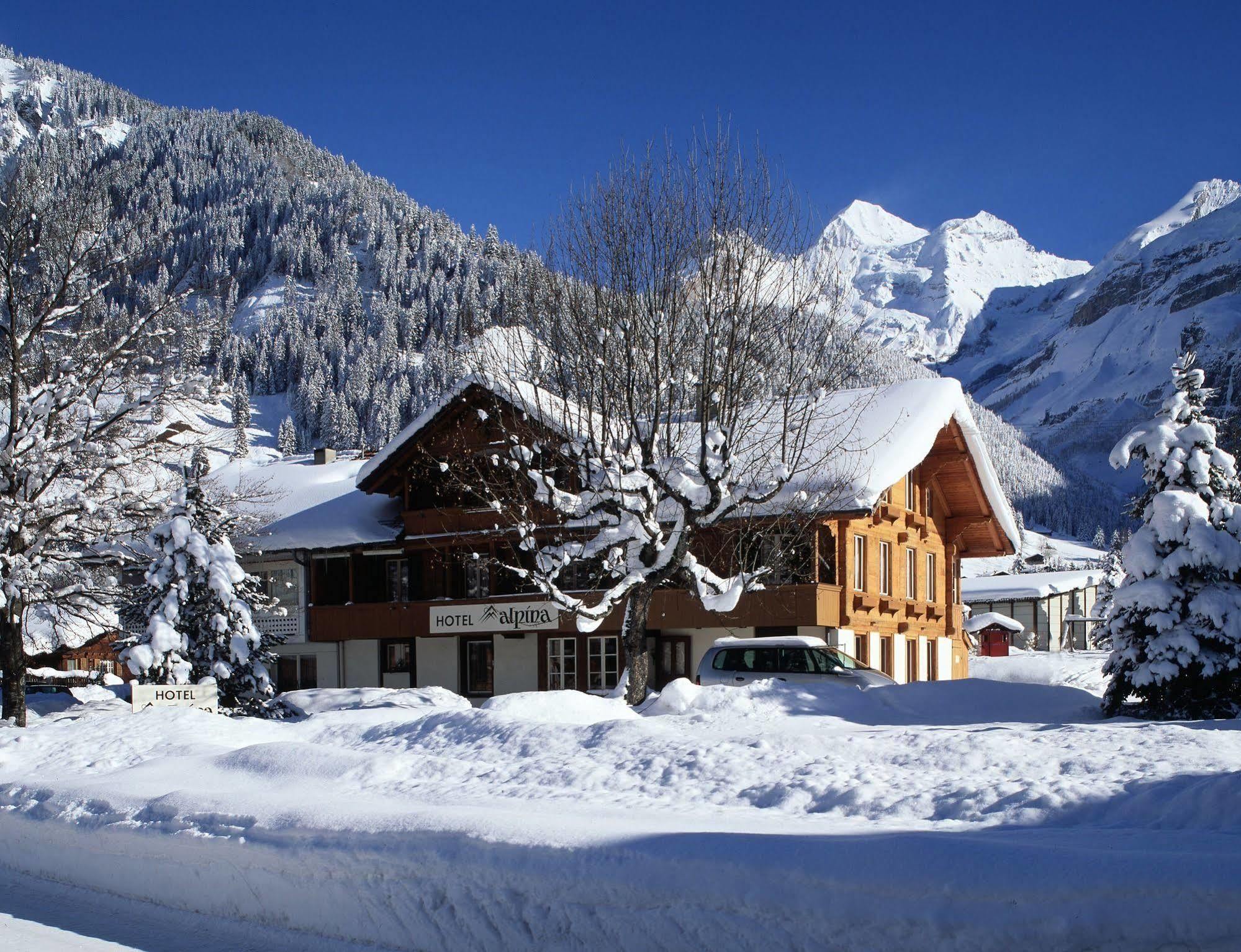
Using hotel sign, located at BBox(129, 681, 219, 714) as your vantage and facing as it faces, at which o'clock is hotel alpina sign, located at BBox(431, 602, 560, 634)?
The hotel alpina sign is roughly at 7 o'clock from the hotel sign.

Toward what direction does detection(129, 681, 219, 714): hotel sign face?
toward the camera

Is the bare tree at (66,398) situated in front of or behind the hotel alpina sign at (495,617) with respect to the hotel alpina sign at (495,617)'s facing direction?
in front

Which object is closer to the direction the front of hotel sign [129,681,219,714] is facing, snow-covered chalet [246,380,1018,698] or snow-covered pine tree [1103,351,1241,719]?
the snow-covered pine tree

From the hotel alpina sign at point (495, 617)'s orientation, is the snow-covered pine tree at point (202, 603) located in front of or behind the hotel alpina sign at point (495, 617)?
in front

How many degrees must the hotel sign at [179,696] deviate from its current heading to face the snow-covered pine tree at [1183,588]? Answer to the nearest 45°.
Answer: approximately 90° to its left

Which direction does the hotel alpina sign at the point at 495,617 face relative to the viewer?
toward the camera

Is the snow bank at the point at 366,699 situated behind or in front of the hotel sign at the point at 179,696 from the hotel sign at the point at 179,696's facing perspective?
behind

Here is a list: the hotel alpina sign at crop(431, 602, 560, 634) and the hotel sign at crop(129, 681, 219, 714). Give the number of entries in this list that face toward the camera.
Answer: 2

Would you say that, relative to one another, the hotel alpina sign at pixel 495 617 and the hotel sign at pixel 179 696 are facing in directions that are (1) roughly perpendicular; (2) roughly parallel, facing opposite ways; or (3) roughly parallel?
roughly parallel

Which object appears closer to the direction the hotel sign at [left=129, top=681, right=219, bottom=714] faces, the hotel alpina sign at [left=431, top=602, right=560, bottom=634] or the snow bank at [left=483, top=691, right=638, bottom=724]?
the snow bank

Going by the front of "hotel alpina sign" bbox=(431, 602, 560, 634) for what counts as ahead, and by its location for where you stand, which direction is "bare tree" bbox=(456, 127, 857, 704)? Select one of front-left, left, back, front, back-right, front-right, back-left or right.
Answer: front

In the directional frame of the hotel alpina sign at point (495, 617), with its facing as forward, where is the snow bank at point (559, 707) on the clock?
The snow bank is roughly at 12 o'clock from the hotel alpina sign.
